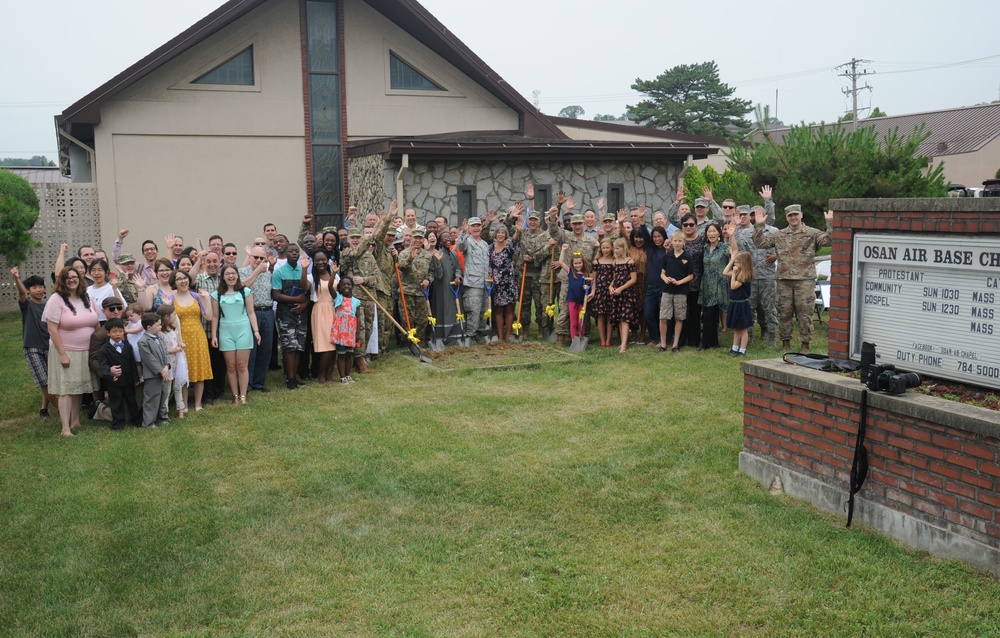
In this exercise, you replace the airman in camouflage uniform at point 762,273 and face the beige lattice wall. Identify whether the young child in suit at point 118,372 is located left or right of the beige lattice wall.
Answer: left

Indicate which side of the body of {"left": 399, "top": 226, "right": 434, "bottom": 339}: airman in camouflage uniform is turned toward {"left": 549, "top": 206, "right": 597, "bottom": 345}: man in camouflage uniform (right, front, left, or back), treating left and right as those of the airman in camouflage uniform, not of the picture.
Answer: left

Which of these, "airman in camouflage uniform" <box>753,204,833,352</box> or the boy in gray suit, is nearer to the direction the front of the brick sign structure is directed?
the boy in gray suit

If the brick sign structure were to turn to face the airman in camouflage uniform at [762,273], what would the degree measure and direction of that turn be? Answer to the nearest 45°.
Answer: approximately 135° to its right

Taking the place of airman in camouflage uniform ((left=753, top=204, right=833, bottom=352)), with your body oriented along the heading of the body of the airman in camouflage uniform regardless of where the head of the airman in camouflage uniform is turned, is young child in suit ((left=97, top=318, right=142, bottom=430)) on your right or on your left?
on your right

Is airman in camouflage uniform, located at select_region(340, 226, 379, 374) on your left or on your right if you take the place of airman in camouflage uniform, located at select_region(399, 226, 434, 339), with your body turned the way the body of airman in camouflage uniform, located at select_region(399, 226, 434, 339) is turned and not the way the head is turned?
on your right

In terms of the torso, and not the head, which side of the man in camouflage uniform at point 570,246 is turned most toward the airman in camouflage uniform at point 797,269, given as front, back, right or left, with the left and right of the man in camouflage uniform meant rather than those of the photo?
left

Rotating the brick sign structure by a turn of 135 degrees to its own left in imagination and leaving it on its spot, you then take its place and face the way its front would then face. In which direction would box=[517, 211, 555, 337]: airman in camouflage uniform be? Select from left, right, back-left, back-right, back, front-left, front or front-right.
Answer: back-left

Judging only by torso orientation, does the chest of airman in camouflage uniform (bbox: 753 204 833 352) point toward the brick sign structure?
yes

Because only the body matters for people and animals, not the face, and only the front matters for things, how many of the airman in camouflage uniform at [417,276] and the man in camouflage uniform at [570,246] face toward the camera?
2
